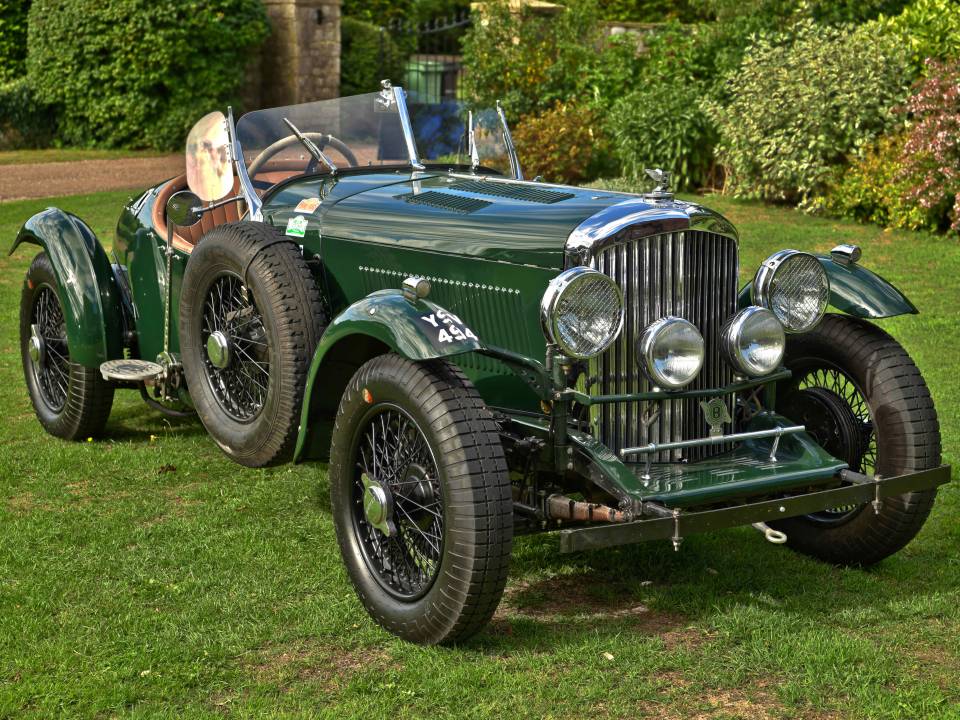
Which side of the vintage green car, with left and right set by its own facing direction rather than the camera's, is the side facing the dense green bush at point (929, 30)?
left

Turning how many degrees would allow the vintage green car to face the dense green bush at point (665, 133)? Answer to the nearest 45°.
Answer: approximately 135° to its left

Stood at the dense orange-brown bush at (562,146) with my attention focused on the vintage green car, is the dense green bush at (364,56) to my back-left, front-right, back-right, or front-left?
back-right

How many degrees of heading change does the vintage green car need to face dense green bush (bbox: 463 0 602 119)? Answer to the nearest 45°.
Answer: approximately 135° to its left

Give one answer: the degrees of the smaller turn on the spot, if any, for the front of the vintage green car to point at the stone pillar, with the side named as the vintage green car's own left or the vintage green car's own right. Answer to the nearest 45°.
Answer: approximately 135° to the vintage green car's own left

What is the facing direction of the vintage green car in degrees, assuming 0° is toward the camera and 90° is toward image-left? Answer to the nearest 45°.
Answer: approximately 315°

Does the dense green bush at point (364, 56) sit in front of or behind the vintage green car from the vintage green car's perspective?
behind

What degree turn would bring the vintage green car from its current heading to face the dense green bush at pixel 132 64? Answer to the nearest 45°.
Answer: approximately 135° to its left

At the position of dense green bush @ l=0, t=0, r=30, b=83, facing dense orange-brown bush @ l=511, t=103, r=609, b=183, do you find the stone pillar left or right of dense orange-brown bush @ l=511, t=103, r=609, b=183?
left

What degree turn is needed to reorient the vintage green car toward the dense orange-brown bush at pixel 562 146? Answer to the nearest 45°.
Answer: approximately 135° to its left

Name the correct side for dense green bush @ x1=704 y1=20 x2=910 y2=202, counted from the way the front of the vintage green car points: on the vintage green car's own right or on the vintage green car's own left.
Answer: on the vintage green car's own left
